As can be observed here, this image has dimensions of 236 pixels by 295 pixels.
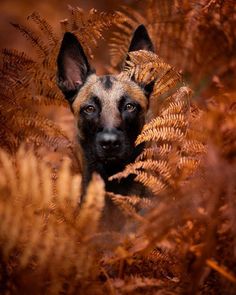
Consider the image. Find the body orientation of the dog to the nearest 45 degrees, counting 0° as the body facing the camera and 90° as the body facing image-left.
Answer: approximately 0°
